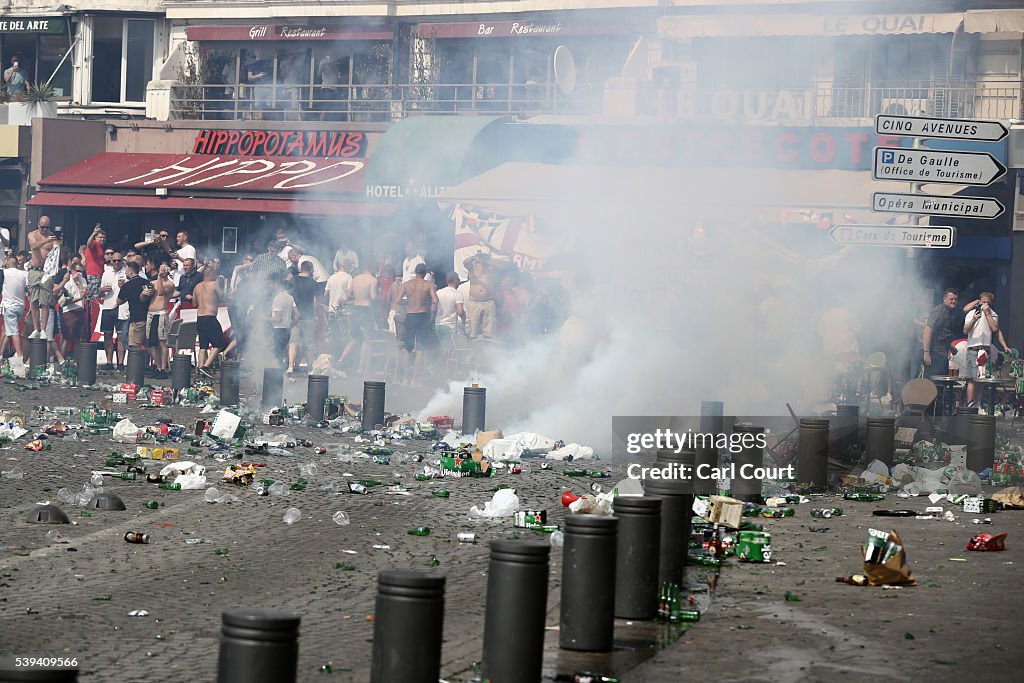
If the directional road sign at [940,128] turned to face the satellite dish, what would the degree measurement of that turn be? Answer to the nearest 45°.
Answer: approximately 135° to its right

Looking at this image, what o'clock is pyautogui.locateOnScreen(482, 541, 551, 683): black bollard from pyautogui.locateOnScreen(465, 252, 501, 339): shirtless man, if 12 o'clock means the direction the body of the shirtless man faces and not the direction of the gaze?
The black bollard is roughly at 12 o'clock from the shirtless man.

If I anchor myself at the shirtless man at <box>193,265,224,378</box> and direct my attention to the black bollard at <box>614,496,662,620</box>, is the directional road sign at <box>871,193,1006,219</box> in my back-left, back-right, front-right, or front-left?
front-left

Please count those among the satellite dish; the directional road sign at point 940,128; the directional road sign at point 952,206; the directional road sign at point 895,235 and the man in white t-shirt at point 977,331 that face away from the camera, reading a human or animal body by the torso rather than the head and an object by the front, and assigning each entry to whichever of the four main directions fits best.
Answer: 0

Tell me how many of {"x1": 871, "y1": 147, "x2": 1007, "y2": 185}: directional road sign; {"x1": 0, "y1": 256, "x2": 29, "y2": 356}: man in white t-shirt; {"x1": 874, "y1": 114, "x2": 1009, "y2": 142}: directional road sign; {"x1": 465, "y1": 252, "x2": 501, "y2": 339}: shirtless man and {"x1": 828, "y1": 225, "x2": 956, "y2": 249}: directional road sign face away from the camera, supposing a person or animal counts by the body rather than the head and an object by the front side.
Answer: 1

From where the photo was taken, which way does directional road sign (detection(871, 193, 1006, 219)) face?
toward the camera

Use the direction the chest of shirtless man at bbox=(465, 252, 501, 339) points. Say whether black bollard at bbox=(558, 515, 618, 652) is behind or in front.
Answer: in front

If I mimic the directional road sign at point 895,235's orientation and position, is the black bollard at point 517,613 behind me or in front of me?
in front

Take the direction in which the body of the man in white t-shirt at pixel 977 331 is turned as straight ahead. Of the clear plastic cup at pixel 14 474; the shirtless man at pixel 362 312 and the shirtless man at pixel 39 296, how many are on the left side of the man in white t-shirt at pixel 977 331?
0

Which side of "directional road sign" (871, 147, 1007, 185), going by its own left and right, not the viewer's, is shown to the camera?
front

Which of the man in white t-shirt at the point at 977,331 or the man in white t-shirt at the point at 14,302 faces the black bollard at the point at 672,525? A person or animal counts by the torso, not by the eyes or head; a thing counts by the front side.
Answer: the man in white t-shirt at the point at 977,331
